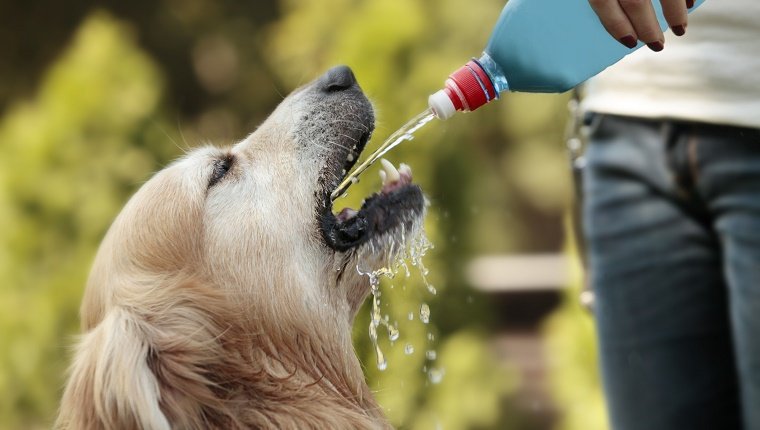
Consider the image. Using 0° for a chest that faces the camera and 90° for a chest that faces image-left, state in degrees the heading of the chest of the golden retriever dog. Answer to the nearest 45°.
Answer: approximately 270°
